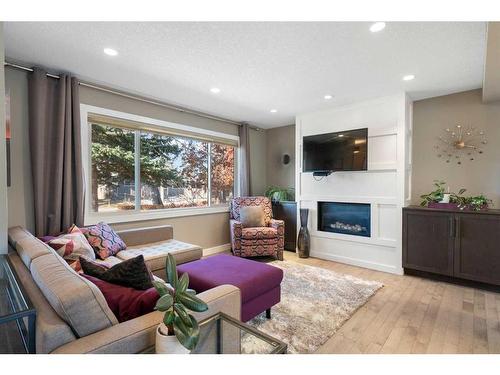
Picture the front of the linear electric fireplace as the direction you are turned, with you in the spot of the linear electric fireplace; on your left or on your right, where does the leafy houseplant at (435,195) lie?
on your left

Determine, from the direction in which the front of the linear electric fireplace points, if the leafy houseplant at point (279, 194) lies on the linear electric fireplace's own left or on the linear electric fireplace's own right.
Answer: on the linear electric fireplace's own right

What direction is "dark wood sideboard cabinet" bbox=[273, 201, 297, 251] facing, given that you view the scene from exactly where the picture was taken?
facing the viewer and to the left of the viewer

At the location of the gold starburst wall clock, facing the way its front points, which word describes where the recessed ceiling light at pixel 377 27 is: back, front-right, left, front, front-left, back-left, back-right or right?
front

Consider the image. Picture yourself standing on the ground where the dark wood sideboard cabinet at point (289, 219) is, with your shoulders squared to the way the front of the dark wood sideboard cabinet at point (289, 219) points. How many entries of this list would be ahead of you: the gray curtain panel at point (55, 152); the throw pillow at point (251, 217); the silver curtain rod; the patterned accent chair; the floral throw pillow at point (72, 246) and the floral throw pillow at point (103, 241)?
6

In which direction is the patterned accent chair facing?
toward the camera

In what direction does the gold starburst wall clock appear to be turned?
toward the camera

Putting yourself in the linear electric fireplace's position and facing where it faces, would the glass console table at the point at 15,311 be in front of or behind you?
in front

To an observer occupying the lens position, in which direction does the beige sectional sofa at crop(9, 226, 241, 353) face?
facing away from the viewer and to the right of the viewer

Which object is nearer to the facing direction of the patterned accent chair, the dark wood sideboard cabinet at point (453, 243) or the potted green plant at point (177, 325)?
the potted green plant

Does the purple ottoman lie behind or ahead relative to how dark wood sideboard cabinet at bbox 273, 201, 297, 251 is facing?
ahead
